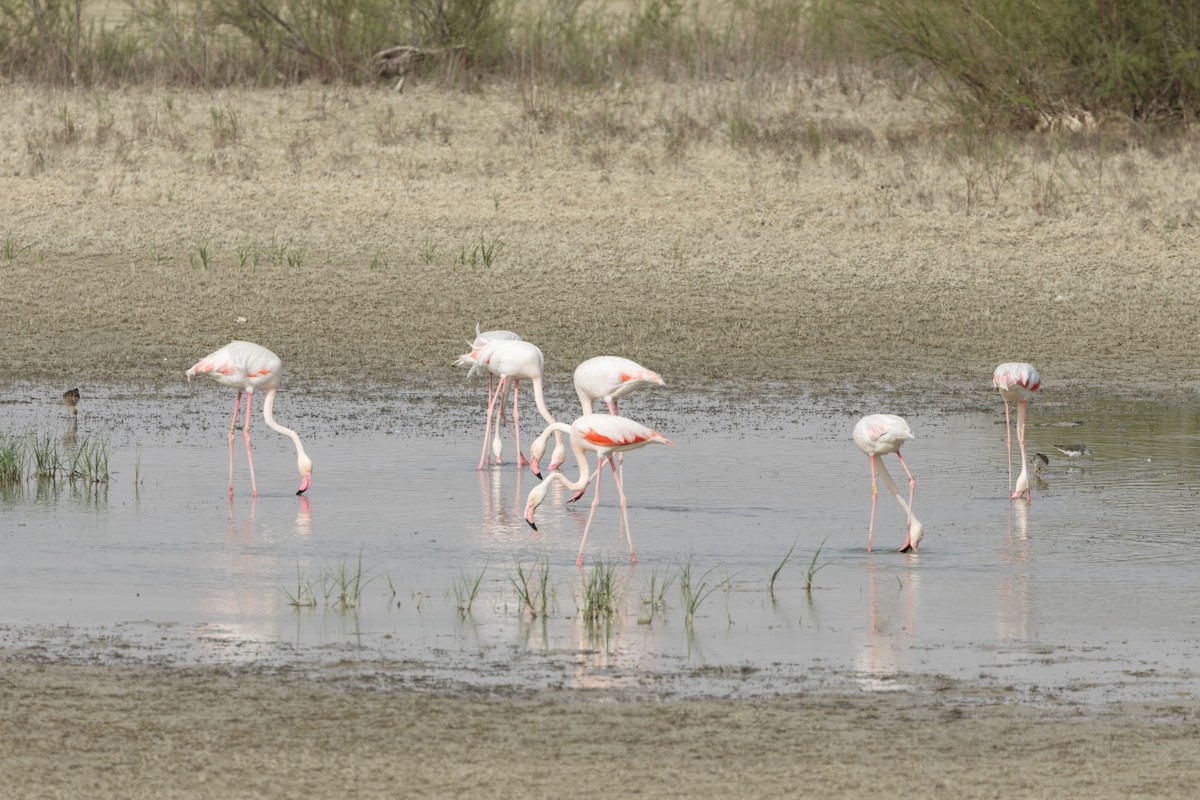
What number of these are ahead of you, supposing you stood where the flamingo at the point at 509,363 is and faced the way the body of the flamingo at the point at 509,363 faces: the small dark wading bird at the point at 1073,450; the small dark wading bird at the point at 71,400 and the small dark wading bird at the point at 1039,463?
2

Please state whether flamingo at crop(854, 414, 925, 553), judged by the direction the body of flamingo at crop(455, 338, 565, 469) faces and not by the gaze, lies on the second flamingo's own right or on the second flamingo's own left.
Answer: on the second flamingo's own right

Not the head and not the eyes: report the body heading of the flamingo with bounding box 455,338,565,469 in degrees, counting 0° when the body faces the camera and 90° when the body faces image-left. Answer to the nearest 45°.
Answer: approximately 270°

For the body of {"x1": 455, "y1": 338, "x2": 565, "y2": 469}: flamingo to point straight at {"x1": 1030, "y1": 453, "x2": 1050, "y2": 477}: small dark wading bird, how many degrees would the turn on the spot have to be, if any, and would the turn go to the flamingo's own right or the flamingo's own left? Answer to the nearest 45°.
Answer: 0° — it already faces it
